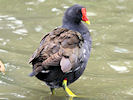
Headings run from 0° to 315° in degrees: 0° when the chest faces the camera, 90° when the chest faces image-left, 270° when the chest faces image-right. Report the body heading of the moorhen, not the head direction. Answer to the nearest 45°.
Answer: approximately 225°
